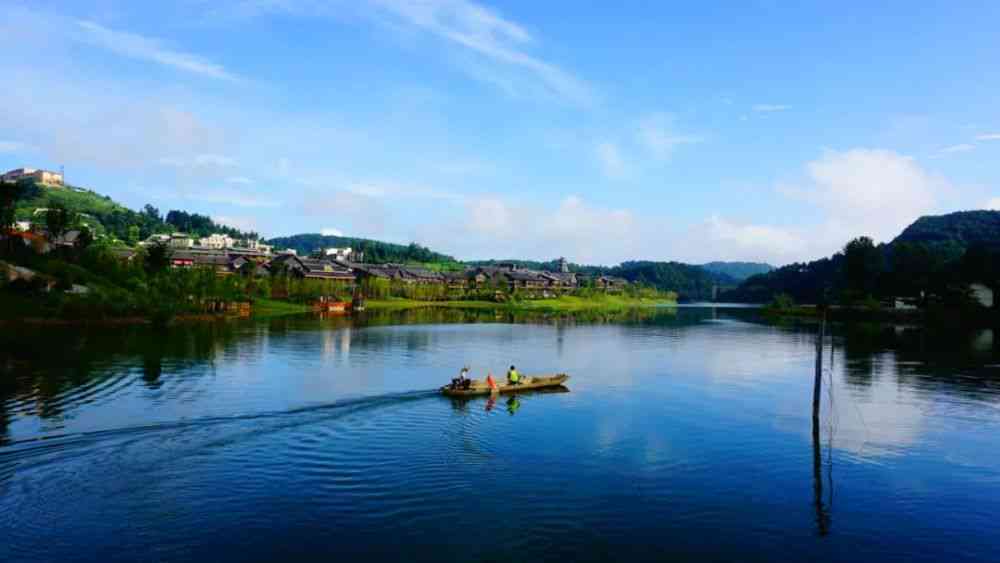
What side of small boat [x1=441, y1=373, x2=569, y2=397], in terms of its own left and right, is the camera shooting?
right

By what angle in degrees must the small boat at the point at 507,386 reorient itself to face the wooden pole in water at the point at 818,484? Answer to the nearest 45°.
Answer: approximately 45° to its right
